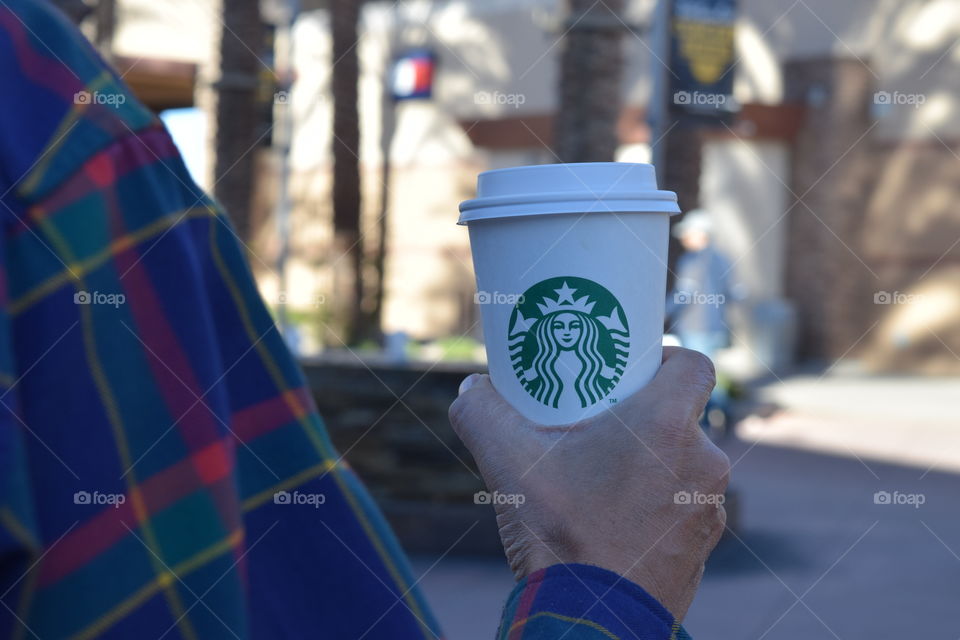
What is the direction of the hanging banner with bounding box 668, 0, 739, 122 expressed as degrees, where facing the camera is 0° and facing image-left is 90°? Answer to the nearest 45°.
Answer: approximately 0°

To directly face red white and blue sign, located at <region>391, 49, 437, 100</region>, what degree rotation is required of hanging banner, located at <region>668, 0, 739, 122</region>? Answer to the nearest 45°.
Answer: approximately 135° to its right
